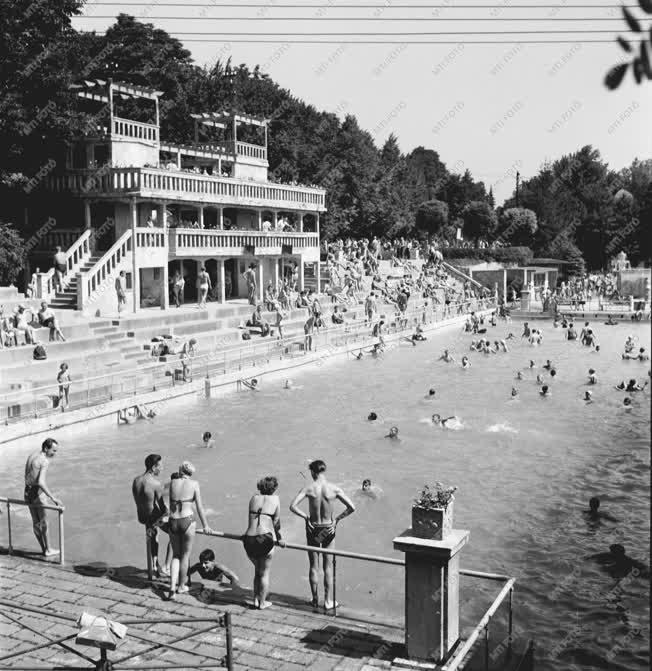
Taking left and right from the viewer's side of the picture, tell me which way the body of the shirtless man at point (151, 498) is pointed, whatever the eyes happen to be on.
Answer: facing away from the viewer and to the right of the viewer

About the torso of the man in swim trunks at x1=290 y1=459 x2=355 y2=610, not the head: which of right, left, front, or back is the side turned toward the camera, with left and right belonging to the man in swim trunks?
back

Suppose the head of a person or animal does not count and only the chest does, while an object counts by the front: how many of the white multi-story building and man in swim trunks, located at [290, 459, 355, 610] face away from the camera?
1

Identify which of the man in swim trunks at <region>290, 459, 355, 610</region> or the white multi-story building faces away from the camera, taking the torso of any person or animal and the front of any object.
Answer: the man in swim trunks

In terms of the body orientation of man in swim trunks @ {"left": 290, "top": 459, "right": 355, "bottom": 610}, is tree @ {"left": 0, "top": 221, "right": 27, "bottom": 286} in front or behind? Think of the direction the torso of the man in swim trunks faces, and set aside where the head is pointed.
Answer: in front

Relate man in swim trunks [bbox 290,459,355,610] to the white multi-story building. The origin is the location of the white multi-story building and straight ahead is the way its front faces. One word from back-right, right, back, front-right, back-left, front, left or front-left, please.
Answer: front-right

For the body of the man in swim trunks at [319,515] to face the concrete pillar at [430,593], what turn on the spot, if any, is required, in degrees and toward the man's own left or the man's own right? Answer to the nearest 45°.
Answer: approximately 135° to the man's own right

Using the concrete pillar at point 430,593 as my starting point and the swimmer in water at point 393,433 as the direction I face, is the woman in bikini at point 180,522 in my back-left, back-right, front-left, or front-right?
front-left

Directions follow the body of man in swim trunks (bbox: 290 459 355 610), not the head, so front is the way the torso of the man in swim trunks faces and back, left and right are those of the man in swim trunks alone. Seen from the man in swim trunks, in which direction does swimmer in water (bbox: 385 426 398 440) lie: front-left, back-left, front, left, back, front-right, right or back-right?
front

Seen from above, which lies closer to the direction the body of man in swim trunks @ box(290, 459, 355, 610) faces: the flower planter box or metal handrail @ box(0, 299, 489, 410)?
the metal handrail

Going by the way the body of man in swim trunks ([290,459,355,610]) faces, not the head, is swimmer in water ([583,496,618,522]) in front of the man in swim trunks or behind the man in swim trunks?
in front

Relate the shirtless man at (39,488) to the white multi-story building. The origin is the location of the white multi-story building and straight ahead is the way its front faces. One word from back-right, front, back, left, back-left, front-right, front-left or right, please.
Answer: front-right

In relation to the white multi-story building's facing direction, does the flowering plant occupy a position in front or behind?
in front

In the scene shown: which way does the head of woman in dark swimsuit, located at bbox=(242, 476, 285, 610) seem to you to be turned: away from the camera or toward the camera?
away from the camera

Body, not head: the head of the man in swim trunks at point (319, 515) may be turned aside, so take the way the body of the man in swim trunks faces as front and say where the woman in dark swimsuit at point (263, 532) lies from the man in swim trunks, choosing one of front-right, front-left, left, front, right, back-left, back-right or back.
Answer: back-left

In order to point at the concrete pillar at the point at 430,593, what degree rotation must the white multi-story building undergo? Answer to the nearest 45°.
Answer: approximately 45° to its right

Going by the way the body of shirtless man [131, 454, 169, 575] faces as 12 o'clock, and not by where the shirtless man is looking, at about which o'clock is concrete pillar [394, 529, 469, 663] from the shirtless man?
The concrete pillar is roughly at 3 o'clock from the shirtless man.

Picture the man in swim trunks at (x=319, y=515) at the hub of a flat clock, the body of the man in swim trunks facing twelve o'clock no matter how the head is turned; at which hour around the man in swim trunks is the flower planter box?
The flower planter box is roughly at 5 o'clock from the man in swim trunks.
